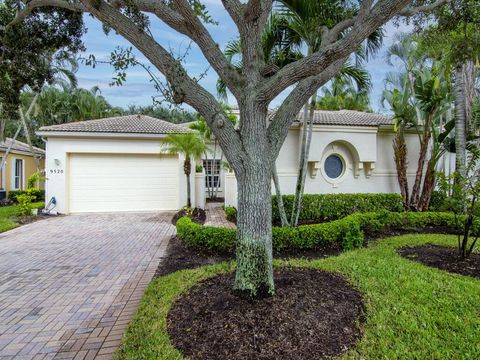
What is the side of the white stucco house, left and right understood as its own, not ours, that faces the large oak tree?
front

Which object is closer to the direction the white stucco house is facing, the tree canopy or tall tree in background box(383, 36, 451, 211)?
the tree canopy

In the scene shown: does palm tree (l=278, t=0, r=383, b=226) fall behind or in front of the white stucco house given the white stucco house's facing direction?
in front

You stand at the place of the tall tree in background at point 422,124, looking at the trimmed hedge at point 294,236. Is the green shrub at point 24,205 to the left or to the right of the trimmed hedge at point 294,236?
right

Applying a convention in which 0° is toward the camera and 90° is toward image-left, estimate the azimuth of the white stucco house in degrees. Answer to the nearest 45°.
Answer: approximately 0°

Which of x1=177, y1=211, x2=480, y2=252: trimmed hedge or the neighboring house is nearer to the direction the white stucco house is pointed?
the trimmed hedge

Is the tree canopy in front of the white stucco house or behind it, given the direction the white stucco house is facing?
in front

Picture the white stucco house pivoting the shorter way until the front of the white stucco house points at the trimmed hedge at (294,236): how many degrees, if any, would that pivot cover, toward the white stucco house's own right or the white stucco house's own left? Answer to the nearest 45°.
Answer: approximately 45° to the white stucco house's own left

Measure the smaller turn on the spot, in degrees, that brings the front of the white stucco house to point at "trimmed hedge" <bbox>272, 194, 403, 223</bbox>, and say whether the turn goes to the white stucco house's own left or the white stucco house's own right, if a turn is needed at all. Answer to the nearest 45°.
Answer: approximately 45° to the white stucco house's own left

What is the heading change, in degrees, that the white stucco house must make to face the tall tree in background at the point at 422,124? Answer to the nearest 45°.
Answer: approximately 90° to its left

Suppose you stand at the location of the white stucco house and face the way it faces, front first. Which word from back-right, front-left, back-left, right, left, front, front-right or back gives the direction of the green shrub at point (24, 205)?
right
